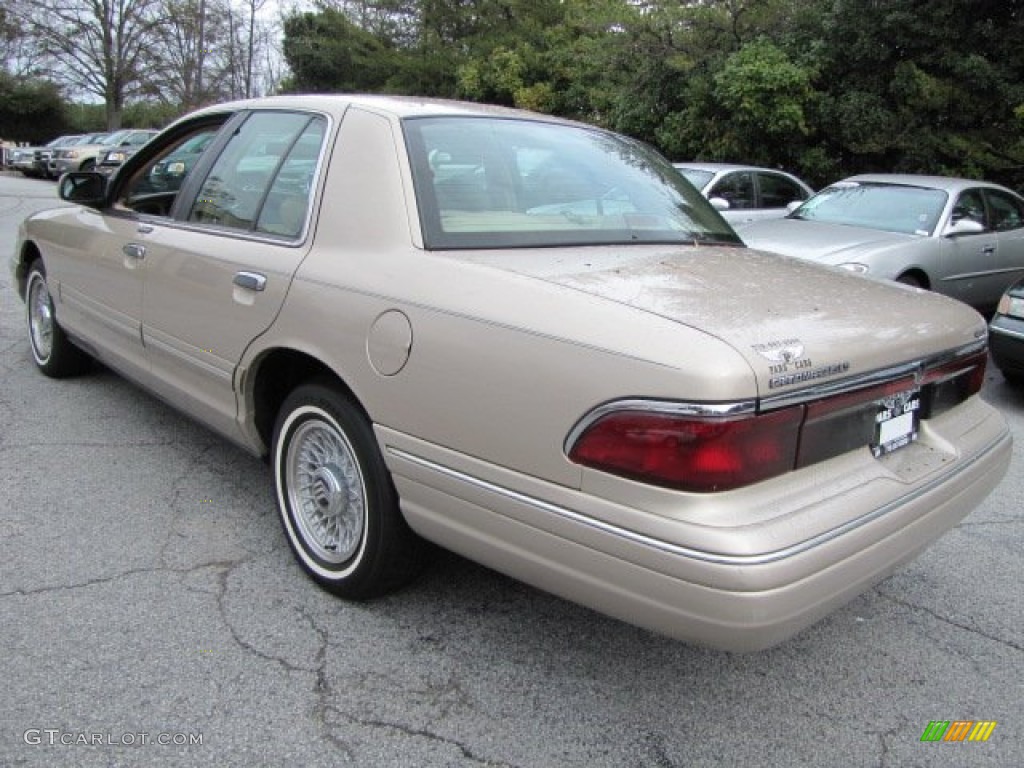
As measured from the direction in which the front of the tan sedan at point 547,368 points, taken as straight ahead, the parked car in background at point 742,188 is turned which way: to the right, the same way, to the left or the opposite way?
to the left

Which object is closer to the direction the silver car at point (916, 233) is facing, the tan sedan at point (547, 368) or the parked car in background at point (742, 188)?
the tan sedan

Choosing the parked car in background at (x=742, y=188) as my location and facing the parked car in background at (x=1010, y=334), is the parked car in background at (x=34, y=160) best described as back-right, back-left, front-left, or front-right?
back-right

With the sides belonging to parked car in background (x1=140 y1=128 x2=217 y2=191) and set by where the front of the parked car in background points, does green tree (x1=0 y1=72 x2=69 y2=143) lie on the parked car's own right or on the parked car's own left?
on the parked car's own right

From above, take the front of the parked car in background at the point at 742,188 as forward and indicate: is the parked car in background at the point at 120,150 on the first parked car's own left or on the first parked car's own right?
on the first parked car's own right

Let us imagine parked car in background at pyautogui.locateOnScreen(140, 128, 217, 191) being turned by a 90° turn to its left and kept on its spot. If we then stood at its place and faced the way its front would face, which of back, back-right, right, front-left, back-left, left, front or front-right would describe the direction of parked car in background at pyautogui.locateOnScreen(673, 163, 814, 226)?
front

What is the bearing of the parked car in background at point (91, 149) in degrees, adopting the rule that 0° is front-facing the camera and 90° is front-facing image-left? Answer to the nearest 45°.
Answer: approximately 45°

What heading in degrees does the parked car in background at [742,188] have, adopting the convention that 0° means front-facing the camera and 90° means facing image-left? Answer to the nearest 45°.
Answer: approximately 45°

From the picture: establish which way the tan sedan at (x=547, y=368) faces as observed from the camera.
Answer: facing away from the viewer and to the left of the viewer

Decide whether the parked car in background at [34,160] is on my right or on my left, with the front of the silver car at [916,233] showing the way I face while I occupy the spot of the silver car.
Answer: on my right

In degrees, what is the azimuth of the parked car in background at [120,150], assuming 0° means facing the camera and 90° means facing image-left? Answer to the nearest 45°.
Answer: approximately 45°

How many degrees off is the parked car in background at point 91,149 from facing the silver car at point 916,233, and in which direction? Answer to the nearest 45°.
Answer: approximately 45° to its left

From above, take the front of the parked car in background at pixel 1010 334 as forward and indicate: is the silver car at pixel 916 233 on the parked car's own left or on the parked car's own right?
on the parked car's own right
